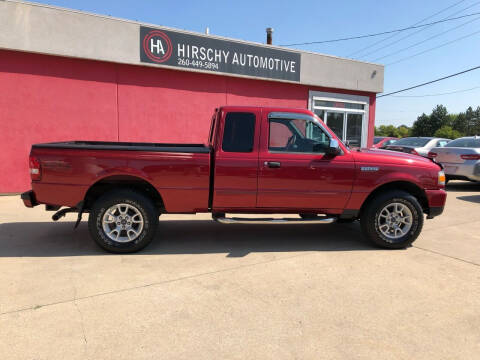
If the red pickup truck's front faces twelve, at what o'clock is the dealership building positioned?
The dealership building is roughly at 8 o'clock from the red pickup truck.

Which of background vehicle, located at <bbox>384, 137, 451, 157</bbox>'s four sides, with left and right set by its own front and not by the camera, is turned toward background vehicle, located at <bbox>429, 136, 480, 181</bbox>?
right

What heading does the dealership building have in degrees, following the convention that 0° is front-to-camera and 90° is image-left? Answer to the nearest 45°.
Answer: approximately 315°

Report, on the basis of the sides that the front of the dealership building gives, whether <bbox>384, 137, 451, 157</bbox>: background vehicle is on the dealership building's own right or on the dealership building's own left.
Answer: on the dealership building's own left

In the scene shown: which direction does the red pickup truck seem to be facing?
to the viewer's right

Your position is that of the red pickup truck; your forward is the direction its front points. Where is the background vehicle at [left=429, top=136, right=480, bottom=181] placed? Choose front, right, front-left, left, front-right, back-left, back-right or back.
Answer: front-left

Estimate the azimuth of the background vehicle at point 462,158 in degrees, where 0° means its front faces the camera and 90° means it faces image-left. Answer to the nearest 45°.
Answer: approximately 225°

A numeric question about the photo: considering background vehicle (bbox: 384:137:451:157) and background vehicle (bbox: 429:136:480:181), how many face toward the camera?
0

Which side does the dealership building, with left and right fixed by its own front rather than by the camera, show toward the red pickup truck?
front

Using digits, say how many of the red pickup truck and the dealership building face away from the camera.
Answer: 0

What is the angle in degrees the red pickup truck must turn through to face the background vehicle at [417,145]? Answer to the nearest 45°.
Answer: approximately 45° to its left
